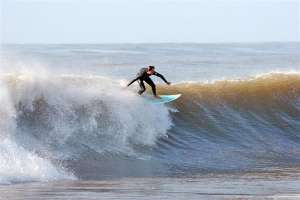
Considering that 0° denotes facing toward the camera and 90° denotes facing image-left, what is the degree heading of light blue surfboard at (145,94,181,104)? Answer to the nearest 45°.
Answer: approximately 270°
